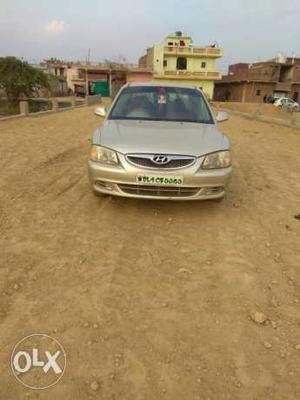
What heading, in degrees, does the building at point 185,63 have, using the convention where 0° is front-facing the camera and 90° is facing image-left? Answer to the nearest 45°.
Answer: approximately 0°

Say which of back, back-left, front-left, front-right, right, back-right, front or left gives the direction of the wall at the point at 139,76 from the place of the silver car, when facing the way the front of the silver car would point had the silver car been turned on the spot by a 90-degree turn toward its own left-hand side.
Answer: left

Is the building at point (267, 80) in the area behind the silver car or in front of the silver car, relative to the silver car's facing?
behind

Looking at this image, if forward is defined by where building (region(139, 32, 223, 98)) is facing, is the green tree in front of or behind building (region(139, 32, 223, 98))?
in front

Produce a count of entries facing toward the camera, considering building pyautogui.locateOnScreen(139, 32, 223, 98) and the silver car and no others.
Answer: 2

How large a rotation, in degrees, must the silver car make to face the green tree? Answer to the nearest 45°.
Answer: approximately 135° to its right

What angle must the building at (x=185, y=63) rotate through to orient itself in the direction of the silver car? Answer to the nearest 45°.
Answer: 0° — it already faces it

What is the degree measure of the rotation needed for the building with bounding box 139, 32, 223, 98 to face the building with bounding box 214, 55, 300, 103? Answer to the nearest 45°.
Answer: approximately 90° to its left

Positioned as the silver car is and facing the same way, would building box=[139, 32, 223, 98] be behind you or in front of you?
behind
